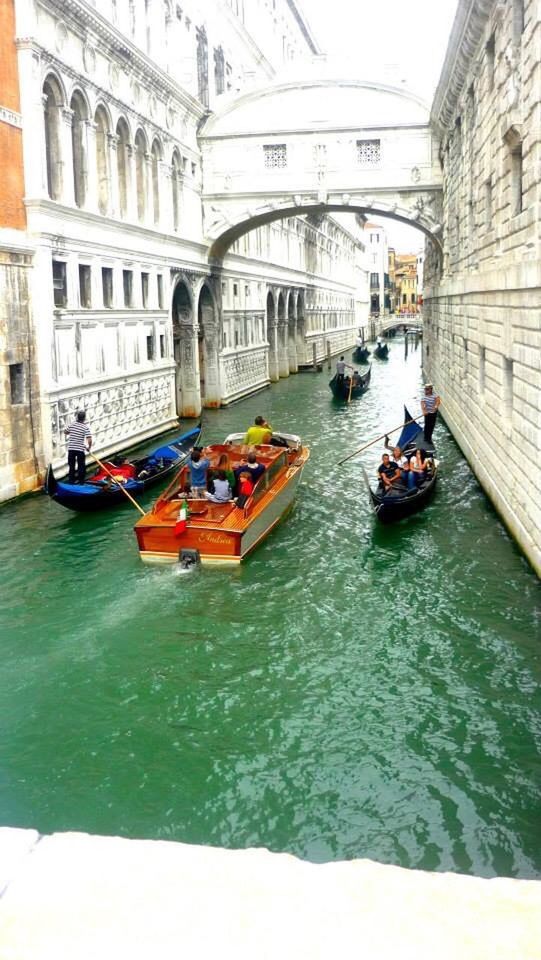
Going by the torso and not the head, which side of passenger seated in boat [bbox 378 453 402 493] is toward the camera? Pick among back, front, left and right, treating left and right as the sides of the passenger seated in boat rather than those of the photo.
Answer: front

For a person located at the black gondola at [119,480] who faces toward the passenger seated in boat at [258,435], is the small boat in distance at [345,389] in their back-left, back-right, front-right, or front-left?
front-left

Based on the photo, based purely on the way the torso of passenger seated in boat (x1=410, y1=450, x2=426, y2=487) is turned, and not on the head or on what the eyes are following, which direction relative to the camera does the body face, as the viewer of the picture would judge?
toward the camera

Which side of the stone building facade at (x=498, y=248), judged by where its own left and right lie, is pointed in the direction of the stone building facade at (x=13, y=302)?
front

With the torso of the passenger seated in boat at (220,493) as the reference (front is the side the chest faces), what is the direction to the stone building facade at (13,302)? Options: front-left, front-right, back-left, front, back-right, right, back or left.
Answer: front-left

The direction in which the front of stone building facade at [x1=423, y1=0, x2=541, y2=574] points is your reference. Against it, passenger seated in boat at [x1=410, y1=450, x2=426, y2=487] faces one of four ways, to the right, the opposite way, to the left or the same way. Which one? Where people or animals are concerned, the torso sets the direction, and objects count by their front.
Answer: to the left

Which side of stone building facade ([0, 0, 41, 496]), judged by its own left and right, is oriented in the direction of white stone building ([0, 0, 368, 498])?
left

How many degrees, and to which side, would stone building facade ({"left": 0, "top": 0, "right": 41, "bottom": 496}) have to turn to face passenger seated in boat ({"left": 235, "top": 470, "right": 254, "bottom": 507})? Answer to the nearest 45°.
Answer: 0° — it already faces them

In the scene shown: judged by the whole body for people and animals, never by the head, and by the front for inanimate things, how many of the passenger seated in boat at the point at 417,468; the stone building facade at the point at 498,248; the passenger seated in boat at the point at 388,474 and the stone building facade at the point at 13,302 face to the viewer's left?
1

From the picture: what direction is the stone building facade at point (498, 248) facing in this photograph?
to the viewer's left

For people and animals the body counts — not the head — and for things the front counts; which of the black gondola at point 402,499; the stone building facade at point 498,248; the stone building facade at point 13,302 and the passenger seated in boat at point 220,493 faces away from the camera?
the passenger seated in boat

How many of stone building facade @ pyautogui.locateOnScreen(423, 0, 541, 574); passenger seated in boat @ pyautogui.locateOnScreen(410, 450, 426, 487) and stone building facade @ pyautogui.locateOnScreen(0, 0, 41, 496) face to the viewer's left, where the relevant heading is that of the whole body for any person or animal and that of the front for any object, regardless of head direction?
1

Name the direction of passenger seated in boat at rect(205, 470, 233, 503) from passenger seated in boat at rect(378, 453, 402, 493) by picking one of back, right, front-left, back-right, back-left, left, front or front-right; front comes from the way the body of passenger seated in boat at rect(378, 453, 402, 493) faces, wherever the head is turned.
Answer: front-right

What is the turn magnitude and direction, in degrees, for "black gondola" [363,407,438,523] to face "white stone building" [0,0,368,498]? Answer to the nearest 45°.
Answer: approximately 90° to its right

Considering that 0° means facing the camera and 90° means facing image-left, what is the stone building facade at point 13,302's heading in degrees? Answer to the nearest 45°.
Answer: approximately 315°

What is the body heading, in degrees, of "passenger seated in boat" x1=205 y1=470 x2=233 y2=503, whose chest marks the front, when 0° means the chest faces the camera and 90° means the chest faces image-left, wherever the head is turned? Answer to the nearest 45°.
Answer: approximately 180°

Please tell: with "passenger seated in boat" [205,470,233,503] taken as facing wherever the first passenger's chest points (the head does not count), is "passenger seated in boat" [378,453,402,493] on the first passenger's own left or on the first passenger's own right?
on the first passenger's own right

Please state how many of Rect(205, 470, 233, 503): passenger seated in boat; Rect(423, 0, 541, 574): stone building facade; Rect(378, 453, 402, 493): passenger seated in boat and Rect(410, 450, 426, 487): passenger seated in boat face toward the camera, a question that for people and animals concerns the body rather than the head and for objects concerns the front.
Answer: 2

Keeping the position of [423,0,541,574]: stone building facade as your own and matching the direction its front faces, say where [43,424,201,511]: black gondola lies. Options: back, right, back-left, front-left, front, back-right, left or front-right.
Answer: front
